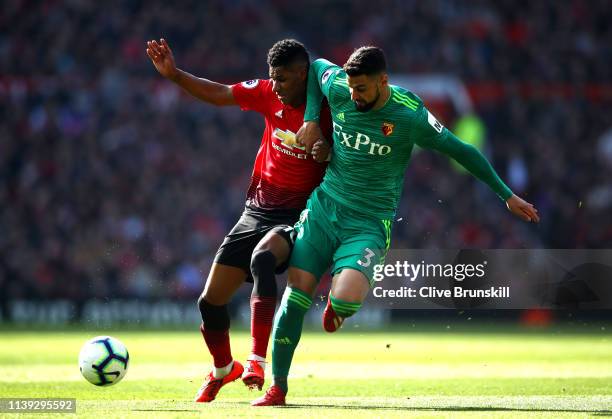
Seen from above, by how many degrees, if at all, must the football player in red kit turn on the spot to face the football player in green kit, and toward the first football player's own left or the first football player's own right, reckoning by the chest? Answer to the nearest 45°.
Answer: approximately 45° to the first football player's own left

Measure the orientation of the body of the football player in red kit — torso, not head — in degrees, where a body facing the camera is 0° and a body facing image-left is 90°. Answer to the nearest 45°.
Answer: approximately 0°
